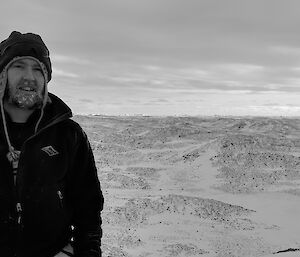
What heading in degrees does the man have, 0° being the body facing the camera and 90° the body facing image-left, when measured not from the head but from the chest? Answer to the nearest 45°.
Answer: approximately 0°
